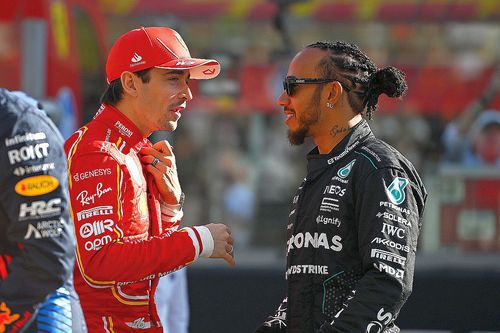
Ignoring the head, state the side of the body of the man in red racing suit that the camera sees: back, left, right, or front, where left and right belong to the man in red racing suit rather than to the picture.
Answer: right

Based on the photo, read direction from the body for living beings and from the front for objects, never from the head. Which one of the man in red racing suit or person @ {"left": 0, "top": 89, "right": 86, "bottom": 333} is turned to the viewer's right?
the man in red racing suit

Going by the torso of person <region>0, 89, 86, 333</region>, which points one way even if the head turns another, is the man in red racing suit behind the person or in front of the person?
behind

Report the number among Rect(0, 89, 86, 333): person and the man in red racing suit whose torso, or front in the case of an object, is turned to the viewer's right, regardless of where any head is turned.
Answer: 1

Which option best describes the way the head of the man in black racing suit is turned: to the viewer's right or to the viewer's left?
to the viewer's left

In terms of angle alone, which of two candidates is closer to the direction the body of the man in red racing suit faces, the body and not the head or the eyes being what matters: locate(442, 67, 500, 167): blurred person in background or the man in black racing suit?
the man in black racing suit

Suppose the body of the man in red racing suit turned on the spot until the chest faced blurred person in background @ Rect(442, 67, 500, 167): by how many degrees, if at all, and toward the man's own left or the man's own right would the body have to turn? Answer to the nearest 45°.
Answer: approximately 45° to the man's own left

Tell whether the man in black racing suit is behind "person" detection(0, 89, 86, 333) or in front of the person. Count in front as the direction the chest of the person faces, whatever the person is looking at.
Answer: behind

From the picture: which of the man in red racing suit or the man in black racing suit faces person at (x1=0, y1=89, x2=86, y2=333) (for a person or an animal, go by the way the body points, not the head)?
the man in black racing suit

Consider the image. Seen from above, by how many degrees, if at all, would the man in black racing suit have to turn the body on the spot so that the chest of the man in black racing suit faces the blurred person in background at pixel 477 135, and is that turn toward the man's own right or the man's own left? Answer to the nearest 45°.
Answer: approximately 135° to the man's own right

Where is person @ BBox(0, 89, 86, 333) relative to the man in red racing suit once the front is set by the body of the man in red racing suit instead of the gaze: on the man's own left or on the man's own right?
on the man's own right

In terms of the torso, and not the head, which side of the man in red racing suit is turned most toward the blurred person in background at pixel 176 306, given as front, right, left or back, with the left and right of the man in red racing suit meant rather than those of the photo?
left
